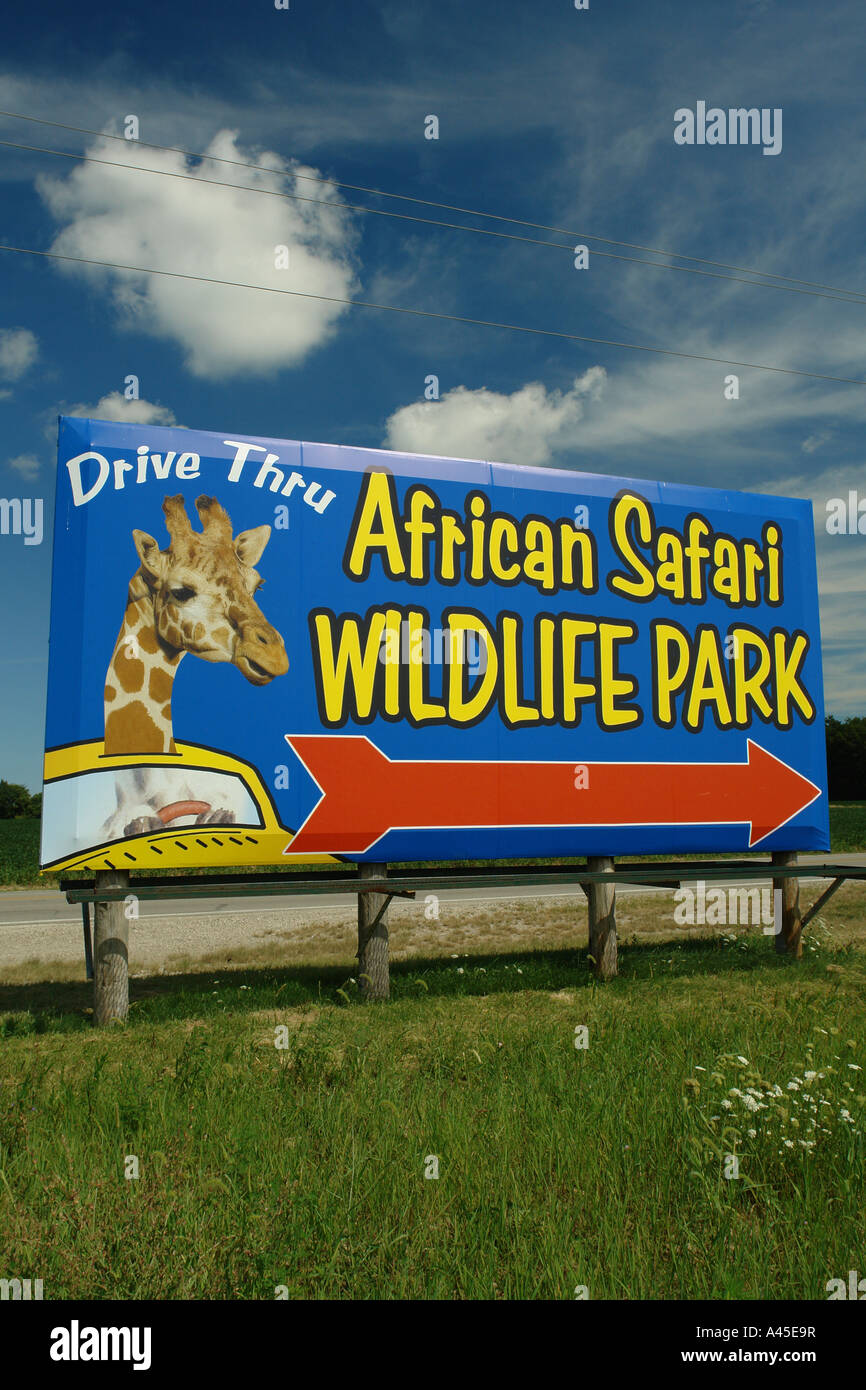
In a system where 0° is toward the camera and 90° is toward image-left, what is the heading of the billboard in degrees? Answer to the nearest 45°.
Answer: approximately 315°
